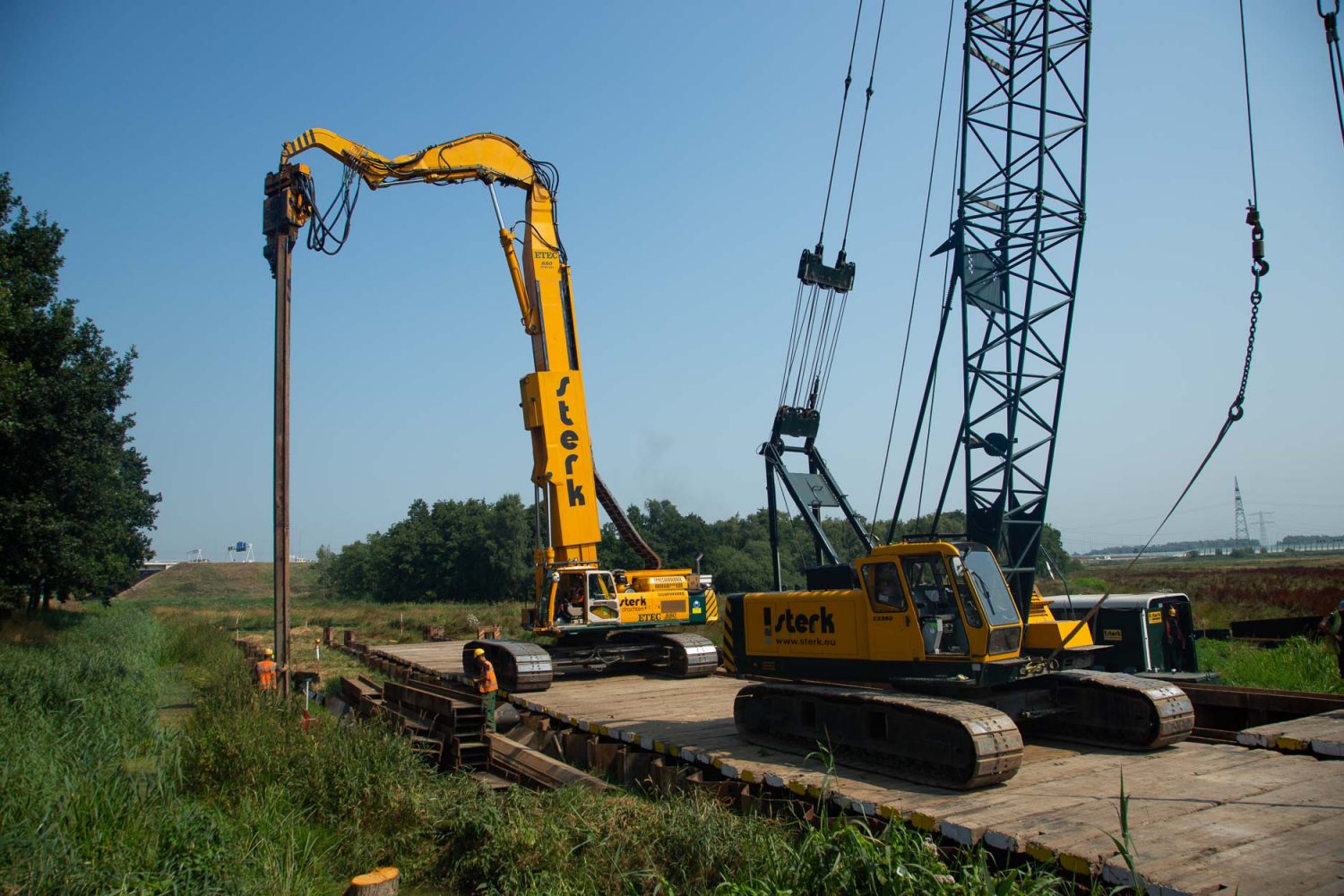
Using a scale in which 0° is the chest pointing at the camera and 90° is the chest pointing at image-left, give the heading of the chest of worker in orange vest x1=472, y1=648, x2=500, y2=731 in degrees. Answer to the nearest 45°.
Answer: approximately 90°

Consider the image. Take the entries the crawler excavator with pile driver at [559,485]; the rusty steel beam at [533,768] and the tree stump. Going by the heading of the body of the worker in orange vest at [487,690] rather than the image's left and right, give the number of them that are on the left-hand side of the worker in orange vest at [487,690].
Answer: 2

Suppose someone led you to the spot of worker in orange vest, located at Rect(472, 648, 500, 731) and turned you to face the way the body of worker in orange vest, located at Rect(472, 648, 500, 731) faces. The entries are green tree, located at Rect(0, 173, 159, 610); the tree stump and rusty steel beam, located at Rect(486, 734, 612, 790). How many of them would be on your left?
2

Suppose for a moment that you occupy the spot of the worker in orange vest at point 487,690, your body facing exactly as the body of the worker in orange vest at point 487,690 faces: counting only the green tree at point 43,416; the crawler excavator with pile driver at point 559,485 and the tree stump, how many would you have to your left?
1

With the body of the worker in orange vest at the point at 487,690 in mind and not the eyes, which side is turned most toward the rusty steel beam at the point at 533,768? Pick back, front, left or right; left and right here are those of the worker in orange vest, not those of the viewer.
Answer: left

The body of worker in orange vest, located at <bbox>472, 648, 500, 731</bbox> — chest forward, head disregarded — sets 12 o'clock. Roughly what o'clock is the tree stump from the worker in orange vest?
The tree stump is roughly at 9 o'clock from the worker in orange vest.

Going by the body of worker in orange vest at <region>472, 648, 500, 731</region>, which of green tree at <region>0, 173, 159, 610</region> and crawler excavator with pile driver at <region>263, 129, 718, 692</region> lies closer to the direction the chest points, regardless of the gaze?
the green tree

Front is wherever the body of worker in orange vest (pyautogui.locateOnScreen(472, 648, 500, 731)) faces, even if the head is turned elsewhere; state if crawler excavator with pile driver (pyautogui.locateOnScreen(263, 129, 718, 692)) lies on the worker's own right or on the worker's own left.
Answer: on the worker's own right

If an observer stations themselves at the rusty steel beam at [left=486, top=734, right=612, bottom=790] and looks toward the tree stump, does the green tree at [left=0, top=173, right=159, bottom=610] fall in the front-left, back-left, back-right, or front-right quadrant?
back-right

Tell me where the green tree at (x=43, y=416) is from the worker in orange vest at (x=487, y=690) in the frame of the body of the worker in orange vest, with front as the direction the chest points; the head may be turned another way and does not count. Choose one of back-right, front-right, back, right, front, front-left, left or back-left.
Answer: front-right
